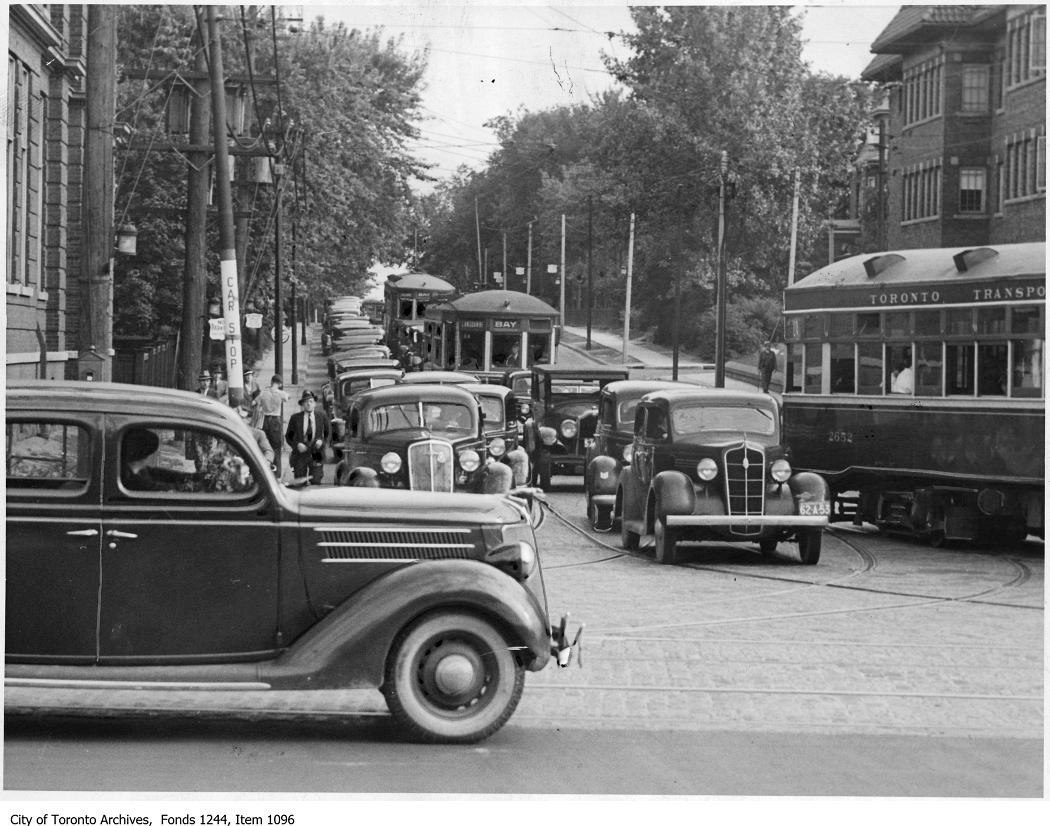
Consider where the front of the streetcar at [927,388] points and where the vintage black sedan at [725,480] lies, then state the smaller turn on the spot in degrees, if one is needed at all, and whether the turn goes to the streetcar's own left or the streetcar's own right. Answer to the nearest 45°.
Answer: approximately 45° to the streetcar's own left

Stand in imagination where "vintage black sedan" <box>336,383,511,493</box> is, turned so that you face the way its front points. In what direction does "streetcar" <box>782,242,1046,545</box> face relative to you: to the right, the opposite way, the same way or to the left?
to the right

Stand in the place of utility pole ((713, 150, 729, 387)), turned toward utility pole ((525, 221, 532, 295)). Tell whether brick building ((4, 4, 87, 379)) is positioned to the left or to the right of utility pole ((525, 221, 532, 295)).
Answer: left

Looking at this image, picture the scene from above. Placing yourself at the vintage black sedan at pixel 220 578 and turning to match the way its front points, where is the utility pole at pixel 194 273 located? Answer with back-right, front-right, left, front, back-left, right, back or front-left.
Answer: left

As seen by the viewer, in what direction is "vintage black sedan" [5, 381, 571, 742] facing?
to the viewer's right

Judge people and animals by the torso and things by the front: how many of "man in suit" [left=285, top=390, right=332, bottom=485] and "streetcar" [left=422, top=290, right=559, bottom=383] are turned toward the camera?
2

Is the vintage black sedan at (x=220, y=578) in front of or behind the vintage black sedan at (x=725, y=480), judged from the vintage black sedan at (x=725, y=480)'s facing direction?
in front

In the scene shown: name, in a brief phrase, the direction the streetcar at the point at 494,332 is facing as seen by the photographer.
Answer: facing the viewer

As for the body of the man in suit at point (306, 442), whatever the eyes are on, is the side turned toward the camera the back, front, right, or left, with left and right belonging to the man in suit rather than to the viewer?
front

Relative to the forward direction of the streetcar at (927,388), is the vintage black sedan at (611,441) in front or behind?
in front

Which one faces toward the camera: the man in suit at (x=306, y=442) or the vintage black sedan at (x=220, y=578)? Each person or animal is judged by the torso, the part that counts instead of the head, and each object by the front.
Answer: the man in suit

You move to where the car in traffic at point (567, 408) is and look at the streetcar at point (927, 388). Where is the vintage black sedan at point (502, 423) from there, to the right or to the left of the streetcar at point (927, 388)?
right

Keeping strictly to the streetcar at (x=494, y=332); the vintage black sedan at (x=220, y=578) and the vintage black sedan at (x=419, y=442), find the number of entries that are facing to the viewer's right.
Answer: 1

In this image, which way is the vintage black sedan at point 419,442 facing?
toward the camera

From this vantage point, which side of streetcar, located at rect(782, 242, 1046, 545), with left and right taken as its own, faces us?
left
